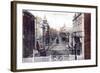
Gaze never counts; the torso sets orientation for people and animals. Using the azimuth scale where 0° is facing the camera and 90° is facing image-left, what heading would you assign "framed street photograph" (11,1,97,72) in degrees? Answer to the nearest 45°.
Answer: approximately 315°
